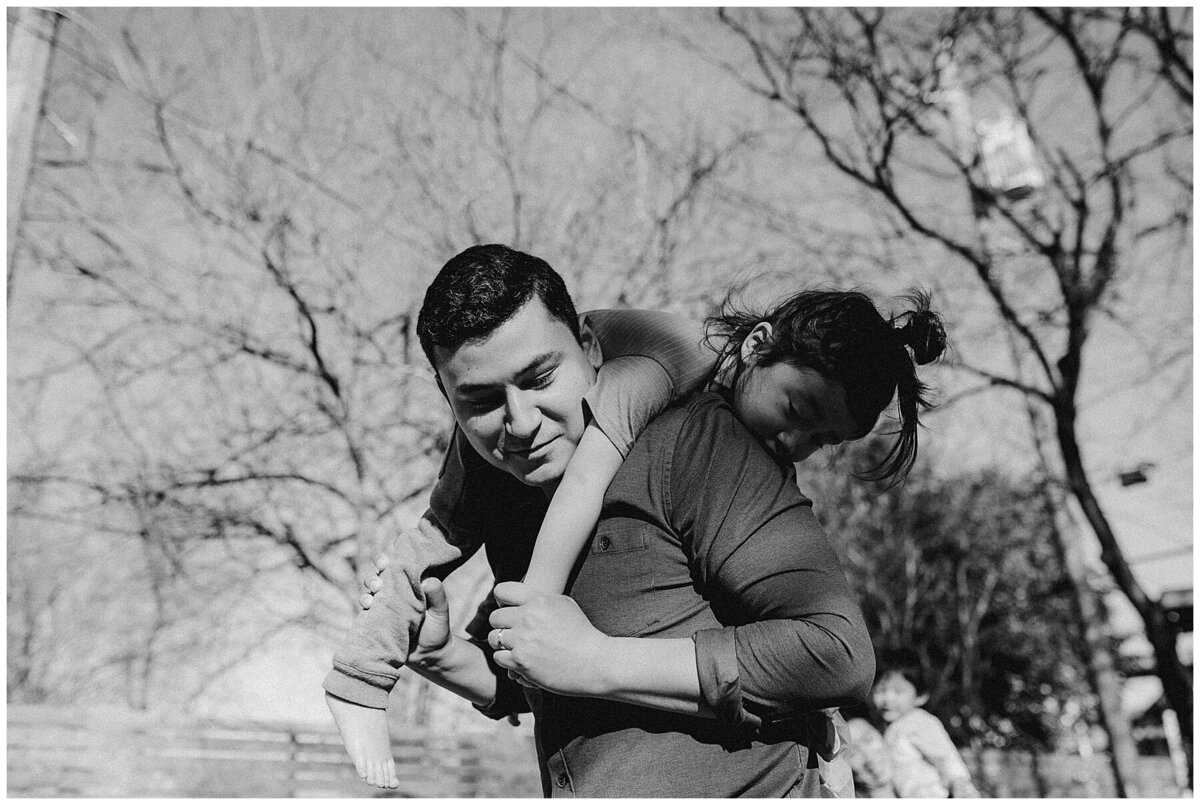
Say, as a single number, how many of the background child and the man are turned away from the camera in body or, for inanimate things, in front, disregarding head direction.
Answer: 0

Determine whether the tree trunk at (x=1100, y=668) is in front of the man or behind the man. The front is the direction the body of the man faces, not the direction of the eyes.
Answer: behind

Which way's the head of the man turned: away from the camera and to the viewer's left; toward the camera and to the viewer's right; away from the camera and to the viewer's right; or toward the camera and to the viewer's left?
toward the camera and to the viewer's left

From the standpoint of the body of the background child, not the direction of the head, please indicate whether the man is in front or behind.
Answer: in front

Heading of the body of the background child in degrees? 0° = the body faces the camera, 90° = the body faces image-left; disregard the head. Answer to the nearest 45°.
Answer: approximately 45°

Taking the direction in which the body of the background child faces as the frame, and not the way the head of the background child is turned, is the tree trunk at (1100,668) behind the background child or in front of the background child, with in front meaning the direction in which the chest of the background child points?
behind

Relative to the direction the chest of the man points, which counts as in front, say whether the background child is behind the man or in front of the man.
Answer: behind
